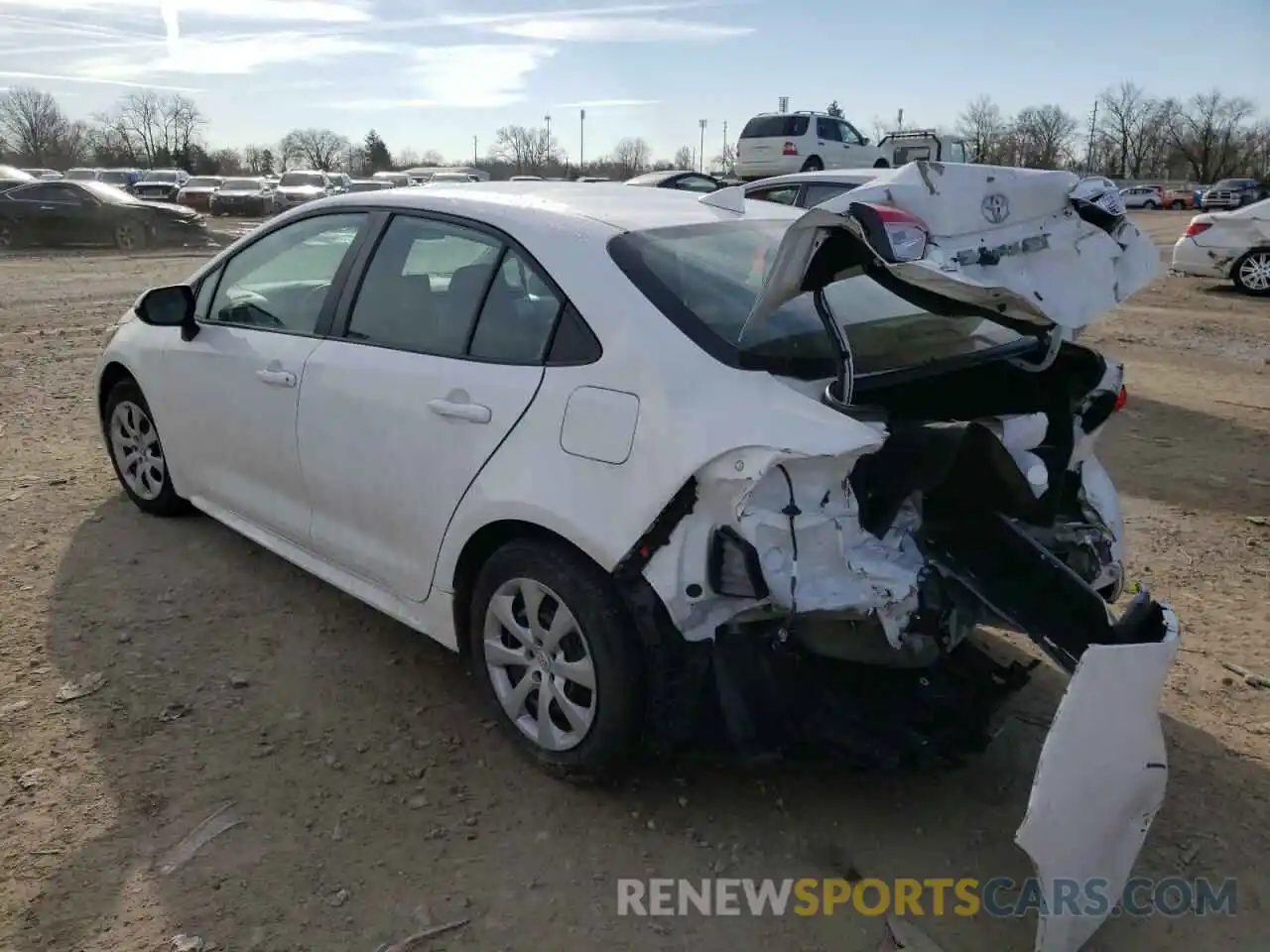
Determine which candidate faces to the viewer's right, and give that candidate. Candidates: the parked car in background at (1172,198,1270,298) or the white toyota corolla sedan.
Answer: the parked car in background

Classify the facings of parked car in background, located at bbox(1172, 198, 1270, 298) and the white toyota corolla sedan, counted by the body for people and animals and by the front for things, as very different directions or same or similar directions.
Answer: very different directions

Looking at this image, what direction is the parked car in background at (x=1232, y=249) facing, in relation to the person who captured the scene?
facing to the right of the viewer

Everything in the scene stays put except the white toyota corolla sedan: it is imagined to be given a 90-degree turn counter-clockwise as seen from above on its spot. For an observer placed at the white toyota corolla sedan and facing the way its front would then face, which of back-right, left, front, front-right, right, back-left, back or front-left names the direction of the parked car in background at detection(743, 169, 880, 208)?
back-right

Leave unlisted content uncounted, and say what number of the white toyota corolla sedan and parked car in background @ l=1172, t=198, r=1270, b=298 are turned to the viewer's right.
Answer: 1

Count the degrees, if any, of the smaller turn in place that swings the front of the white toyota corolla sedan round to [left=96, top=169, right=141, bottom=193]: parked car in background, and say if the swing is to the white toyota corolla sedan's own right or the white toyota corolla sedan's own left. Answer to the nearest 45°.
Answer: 0° — it already faces it

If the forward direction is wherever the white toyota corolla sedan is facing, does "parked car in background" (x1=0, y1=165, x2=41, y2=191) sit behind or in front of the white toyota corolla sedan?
in front

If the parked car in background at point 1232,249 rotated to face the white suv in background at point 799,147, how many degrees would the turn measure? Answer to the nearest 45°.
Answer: approximately 135° to its left

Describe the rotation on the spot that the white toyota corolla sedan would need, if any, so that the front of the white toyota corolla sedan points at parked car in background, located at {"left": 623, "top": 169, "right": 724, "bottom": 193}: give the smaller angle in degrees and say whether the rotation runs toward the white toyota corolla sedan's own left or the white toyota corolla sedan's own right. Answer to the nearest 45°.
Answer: approximately 45° to the white toyota corolla sedan's own right

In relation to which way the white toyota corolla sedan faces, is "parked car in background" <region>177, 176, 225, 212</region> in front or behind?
in front

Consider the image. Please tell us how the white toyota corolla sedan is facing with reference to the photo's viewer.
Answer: facing away from the viewer and to the left of the viewer

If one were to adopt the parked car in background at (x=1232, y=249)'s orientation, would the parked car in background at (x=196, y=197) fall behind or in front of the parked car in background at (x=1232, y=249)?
behind
